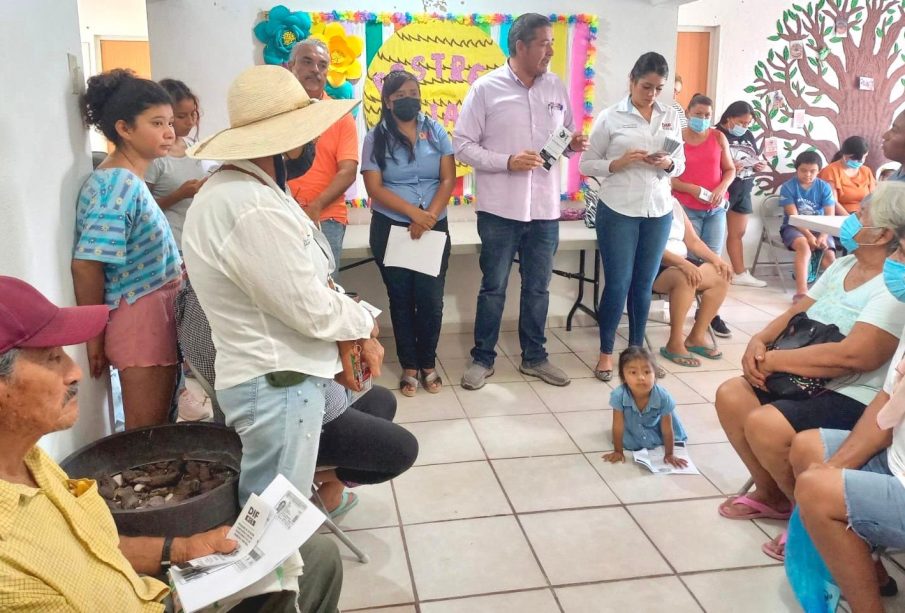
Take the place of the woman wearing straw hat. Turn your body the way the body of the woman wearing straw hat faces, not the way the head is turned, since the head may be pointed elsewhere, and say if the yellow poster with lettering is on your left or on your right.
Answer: on your left

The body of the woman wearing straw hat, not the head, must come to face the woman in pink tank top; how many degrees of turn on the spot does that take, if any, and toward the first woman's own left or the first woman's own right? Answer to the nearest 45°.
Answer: approximately 45° to the first woman's own left

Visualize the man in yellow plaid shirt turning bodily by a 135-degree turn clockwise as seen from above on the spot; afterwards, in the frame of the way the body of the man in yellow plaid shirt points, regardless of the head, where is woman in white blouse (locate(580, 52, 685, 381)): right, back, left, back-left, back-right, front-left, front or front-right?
back

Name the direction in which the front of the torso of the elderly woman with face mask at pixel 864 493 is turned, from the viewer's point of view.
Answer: to the viewer's left

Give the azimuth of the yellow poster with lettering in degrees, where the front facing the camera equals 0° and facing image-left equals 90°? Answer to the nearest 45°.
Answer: approximately 0°

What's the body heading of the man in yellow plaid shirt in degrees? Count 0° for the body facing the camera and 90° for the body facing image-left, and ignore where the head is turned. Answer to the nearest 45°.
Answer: approximately 270°

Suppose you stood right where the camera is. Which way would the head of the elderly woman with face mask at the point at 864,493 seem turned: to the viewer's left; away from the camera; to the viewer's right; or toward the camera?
to the viewer's left

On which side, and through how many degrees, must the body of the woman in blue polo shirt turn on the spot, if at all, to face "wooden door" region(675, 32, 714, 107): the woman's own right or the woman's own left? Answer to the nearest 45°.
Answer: approximately 135° to the woman's own left

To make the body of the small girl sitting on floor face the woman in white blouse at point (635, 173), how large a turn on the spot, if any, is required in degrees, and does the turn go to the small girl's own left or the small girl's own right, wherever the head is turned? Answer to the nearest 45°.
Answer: approximately 180°
